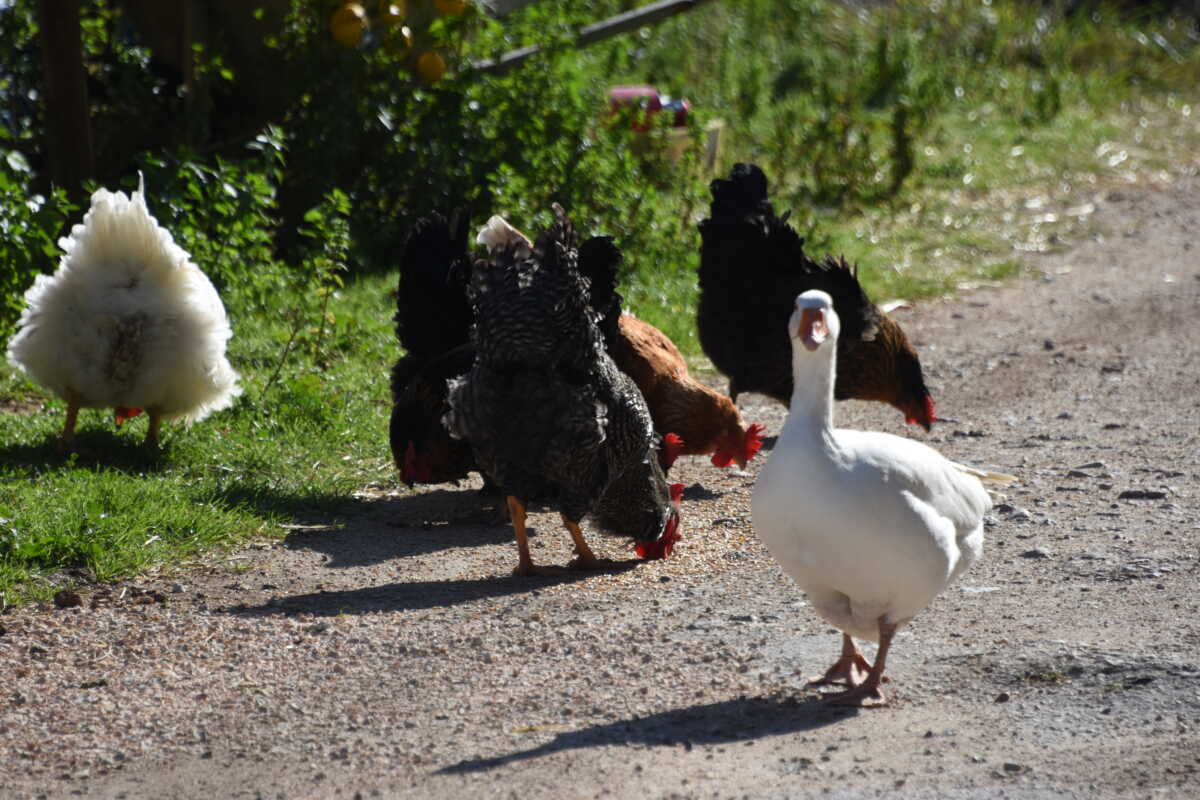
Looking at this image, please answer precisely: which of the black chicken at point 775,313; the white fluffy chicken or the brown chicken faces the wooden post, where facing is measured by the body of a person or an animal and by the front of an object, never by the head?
the white fluffy chicken

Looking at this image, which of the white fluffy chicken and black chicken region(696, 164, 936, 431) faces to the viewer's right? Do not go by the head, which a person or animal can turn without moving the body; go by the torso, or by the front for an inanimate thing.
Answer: the black chicken

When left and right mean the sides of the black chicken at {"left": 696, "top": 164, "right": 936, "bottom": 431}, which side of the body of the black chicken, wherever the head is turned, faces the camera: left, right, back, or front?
right

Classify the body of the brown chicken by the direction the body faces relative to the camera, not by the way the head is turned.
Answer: to the viewer's right

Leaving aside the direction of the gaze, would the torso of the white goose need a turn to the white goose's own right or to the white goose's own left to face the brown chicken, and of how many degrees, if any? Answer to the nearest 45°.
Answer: approximately 135° to the white goose's own right

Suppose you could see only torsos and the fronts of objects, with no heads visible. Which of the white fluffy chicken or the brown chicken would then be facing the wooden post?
the white fluffy chicken

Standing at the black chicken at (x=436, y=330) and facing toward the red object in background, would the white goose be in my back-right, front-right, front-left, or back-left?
back-right

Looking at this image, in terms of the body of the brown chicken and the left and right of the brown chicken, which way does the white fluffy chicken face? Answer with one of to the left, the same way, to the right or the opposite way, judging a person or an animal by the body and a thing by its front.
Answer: to the left

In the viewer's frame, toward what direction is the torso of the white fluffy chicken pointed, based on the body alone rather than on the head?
away from the camera

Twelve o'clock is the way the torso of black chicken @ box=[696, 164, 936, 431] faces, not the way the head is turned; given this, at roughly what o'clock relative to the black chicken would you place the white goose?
The white goose is roughly at 3 o'clock from the black chicken.

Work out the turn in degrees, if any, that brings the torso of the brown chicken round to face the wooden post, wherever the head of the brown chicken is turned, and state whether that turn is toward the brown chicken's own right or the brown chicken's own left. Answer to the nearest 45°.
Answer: approximately 135° to the brown chicken's own left

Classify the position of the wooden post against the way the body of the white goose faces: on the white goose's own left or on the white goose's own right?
on the white goose's own right
